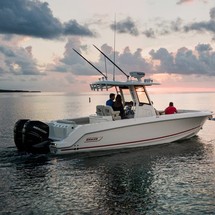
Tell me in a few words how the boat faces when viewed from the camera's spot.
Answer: facing away from the viewer and to the right of the viewer

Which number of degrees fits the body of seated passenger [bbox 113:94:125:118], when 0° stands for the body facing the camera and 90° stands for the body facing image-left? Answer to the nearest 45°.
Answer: approximately 270°
